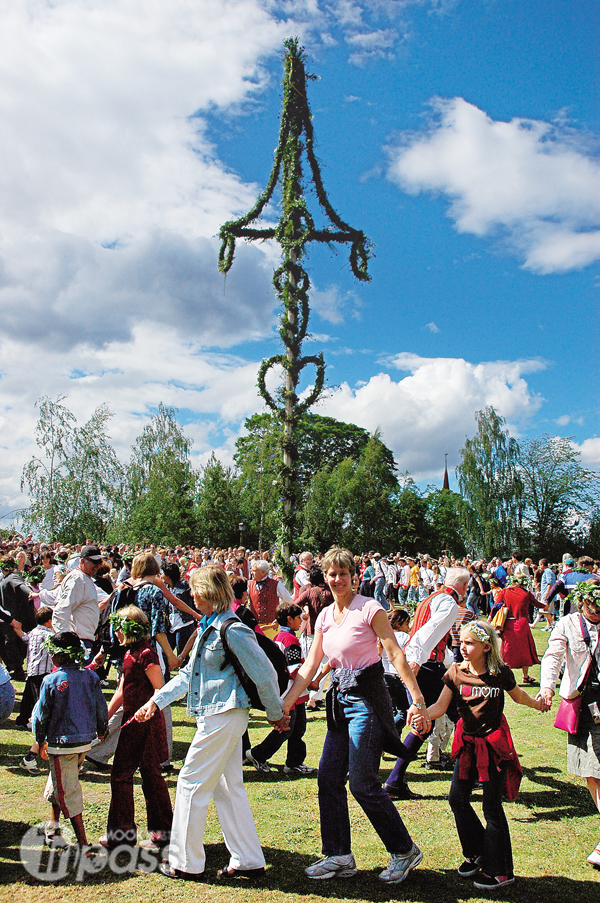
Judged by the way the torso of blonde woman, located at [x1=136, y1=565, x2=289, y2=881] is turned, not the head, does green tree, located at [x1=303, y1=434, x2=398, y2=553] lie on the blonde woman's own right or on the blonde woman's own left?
on the blonde woman's own right

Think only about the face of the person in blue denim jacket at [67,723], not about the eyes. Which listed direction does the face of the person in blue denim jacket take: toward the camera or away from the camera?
away from the camera
